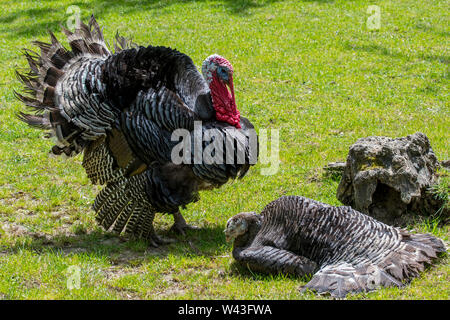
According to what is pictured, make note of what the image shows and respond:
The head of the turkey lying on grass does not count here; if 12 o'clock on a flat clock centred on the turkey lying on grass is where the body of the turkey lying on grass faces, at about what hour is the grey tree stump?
The grey tree stump is roughly at 4 o'clock from the turkey lying on grass.

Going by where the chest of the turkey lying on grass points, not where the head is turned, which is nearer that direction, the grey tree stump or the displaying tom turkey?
the displaying tom turkey

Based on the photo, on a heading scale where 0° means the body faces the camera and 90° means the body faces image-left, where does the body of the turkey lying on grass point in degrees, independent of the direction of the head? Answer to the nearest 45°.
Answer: approximately 90°

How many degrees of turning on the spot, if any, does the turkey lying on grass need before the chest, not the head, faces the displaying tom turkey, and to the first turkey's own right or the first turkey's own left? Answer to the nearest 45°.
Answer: approximately 45° to the first turkey's own right
